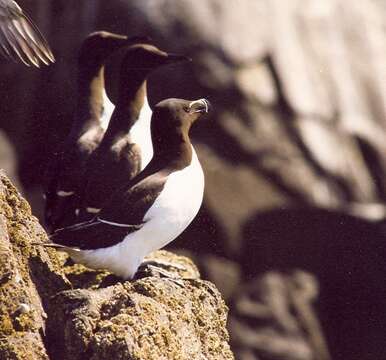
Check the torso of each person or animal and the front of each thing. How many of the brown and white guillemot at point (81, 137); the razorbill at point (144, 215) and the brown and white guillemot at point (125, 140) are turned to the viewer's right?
3

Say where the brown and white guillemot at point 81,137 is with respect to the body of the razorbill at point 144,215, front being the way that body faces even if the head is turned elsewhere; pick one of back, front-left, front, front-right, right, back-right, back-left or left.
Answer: left

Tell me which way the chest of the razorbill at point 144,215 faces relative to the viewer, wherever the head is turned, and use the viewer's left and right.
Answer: facing to the right of the viewer

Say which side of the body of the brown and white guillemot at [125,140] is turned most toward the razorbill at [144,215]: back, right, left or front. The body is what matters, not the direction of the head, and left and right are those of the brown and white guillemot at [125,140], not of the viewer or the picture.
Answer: right

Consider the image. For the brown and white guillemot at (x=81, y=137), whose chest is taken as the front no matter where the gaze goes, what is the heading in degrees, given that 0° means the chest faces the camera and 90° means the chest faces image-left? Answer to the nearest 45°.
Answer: approximately 270°
